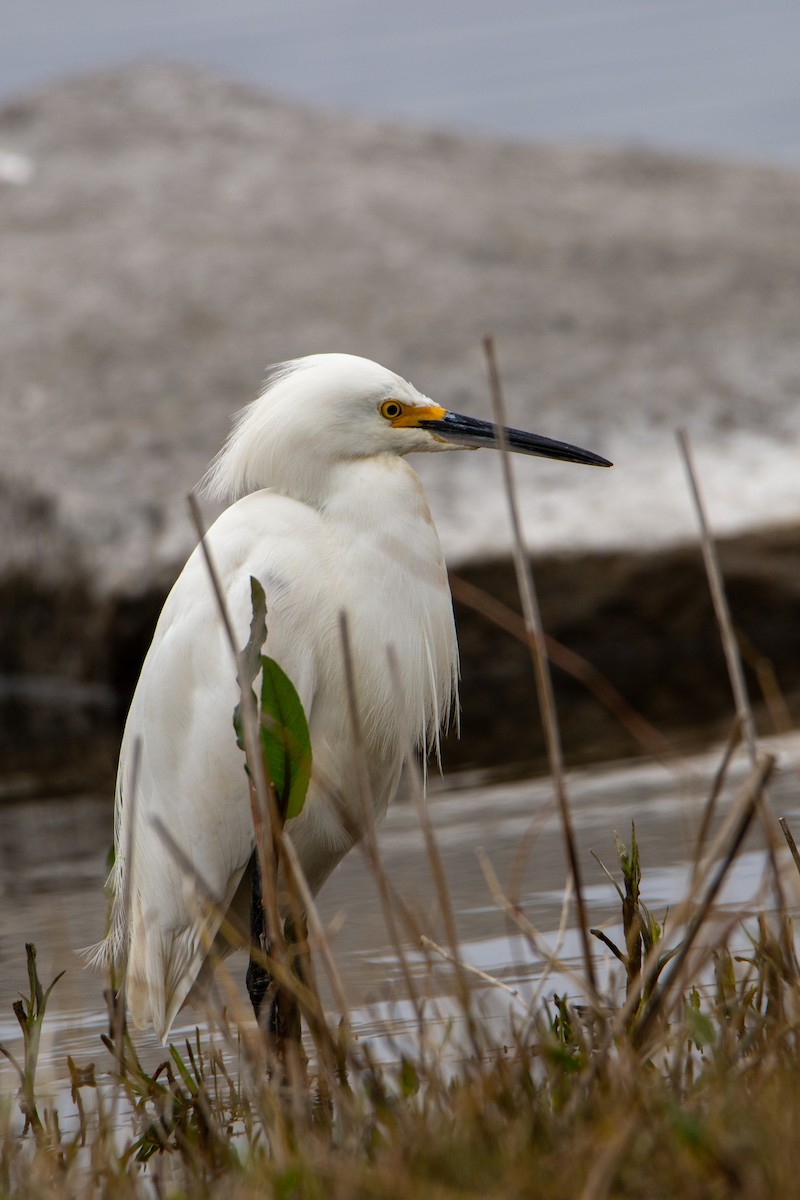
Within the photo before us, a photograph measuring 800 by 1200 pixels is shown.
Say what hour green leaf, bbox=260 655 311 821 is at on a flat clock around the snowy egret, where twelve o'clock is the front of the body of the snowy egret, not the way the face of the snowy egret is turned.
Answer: The green leaf is roughly at 3 o'clock from the snowy egret.

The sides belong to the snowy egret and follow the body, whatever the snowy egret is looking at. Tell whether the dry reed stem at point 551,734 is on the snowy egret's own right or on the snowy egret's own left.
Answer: on the snowy egret's own right

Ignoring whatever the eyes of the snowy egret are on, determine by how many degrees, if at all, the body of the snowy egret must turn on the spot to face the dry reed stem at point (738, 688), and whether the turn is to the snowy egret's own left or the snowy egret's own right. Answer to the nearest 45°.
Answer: approximately 45° to the snowy egret's own right

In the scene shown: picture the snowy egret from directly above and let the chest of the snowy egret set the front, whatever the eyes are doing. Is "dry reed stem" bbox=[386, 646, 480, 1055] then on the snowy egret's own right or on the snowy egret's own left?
on the snowy egret's own right

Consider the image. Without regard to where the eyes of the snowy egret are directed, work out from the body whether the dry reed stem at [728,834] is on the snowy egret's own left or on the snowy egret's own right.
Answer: on the snowy egret's own right

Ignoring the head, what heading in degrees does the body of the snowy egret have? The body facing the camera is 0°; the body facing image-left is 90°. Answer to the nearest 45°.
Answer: approximately 270°
